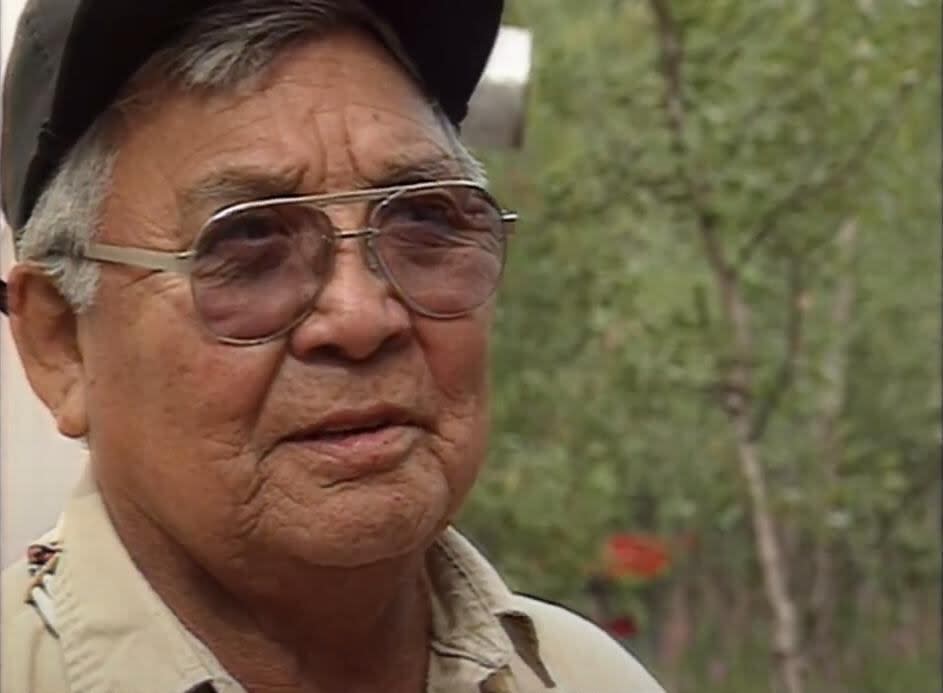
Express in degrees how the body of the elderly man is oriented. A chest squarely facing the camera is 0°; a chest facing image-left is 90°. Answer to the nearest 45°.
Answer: approximately 315°
